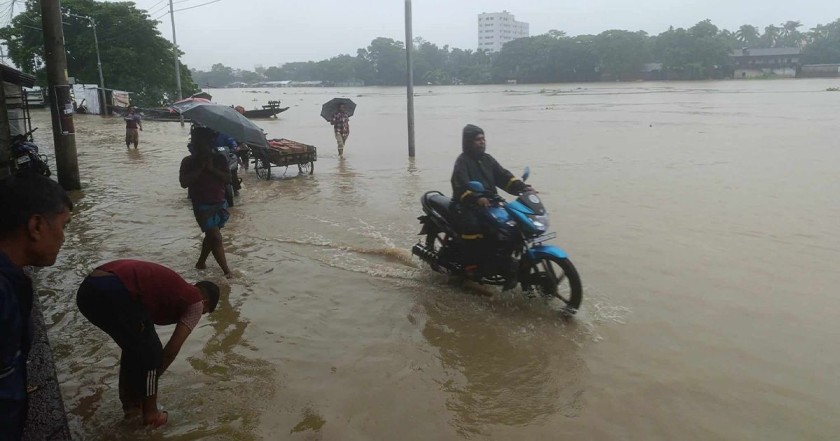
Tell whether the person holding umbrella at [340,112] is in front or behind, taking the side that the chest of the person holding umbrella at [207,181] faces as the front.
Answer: behind

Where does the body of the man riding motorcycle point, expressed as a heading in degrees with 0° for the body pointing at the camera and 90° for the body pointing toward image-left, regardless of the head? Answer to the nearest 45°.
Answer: approximately 315°

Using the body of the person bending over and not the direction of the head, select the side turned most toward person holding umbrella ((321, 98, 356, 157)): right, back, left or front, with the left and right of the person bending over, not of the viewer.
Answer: left

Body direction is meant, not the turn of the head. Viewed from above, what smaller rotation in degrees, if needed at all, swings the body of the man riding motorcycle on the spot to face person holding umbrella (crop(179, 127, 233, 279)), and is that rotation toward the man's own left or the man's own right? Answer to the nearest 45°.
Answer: approximately 135° to the man's own right

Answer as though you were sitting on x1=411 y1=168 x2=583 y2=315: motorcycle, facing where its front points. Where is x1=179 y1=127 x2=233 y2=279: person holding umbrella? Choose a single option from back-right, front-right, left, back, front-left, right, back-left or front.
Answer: back-right

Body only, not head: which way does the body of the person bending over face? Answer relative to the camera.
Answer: to the viewer's right
